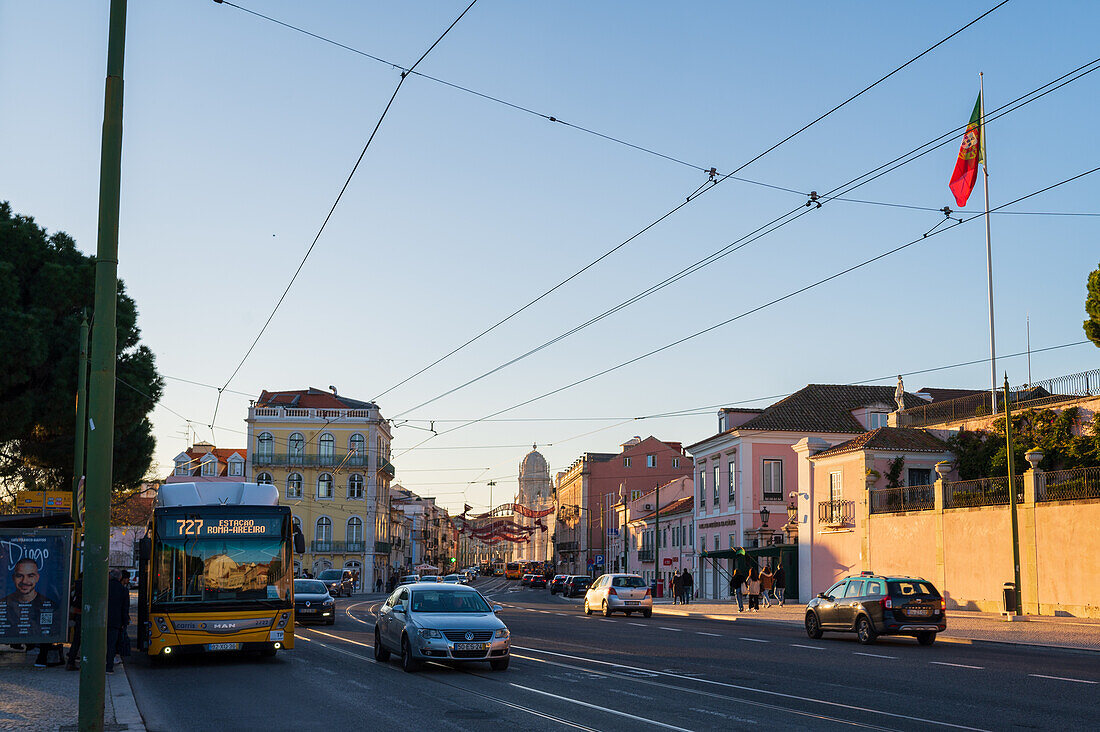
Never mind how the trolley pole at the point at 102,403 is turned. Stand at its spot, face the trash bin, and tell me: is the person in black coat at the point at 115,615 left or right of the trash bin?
left

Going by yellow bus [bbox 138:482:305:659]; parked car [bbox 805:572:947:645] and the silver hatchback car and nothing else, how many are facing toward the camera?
1

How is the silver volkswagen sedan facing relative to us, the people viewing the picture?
facing the viewer and to the right of the viewer

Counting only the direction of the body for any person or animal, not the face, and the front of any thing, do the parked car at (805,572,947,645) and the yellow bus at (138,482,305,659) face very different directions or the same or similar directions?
very different directions

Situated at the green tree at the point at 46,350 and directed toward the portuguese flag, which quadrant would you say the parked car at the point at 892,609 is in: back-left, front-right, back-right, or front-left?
front-right

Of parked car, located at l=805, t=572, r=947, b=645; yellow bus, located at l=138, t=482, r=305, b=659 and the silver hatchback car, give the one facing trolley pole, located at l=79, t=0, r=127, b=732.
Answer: the yellow bus

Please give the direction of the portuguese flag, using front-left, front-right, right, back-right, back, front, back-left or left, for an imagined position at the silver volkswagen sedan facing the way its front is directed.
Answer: left

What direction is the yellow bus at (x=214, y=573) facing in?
toward the camera

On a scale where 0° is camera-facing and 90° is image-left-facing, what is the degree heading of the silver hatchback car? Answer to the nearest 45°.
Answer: approximately 135°

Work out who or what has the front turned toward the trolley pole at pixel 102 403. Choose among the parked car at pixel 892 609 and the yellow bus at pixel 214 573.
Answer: the yellow bus

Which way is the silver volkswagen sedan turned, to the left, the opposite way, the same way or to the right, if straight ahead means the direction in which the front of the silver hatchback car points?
the opposite way

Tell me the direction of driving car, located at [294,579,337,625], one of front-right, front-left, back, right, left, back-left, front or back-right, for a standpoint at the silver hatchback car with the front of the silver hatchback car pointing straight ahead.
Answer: left

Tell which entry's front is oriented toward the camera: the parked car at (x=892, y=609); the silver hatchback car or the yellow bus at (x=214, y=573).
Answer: the yellow bus
